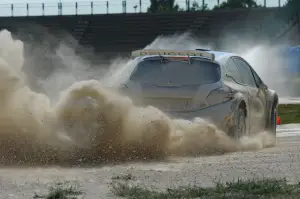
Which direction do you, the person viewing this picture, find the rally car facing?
facing away from the viewer and to the right of the viewer
